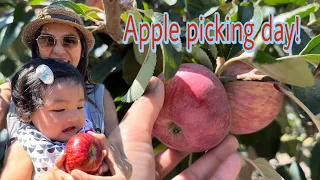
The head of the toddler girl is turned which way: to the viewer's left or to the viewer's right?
to the viewer's right

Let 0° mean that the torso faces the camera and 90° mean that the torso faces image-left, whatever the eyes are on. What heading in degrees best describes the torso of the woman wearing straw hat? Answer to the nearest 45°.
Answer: approximately 0°
